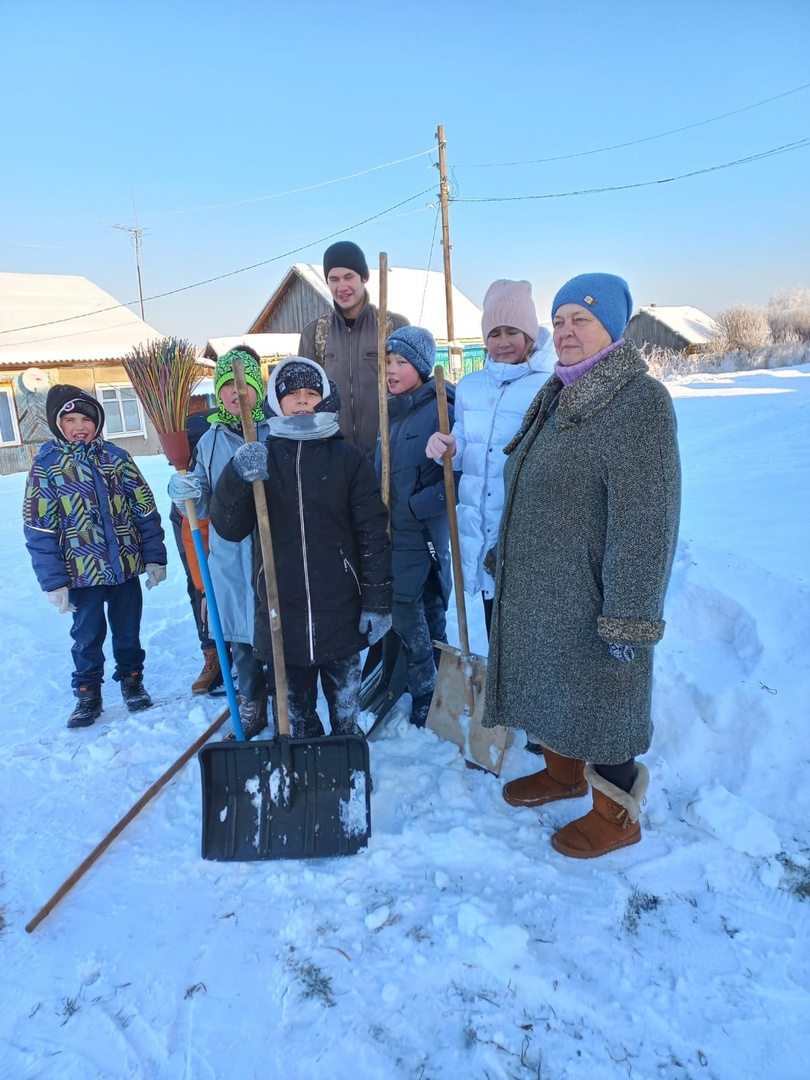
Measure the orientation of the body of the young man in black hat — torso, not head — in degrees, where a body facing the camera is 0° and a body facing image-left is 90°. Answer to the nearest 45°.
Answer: approximately 0°

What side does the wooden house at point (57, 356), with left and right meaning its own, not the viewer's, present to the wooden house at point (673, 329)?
left

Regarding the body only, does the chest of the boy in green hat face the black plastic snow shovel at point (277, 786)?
yes

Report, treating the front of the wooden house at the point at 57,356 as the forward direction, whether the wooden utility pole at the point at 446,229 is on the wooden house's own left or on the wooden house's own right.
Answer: on the wooden house's own left

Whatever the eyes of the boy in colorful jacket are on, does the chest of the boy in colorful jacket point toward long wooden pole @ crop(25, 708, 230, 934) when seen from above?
yes

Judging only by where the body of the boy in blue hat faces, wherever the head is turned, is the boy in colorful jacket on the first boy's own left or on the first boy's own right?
on the first boy's own right

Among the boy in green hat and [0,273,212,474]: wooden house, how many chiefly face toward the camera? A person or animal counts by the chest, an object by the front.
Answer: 2

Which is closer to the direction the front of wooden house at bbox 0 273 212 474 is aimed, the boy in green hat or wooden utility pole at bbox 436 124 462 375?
the boy in green hat

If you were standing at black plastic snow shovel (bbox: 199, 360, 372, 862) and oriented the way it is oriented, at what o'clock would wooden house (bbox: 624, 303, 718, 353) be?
The wooden house is roughly at 7 o'clock from the black plastic snow shovel.

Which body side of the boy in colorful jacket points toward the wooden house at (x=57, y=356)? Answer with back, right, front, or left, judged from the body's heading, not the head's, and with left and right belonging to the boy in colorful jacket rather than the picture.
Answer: back
